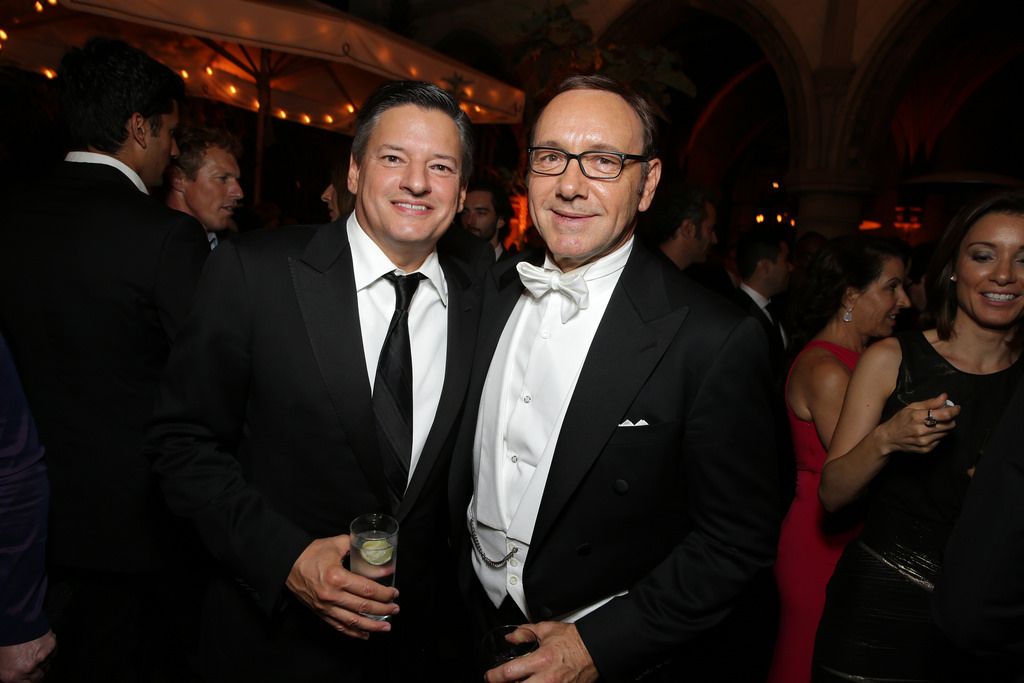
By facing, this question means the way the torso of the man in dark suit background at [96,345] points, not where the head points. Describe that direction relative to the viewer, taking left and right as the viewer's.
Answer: facing away from the viewer and to the right of the viewer

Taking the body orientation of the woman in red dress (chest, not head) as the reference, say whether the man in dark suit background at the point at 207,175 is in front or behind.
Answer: behind

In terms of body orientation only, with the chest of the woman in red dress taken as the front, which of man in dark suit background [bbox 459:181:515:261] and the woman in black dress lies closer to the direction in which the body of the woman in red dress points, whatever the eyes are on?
the woman in black dress

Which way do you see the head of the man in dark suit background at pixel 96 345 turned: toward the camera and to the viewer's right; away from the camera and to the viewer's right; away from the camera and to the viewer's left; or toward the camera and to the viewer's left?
away from the camera and to the viewer's right

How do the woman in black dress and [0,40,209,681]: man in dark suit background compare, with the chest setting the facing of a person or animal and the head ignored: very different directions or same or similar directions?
very different directions

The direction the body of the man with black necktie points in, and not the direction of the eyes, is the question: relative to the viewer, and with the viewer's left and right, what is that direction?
facing the viewer and to the right of the viewer

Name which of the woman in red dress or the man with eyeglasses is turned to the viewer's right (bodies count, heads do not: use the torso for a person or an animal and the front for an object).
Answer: the woman in red dress

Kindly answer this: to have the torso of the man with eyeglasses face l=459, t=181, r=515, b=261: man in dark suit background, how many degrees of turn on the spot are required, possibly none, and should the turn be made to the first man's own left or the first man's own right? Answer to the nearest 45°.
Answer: approximately 135° to the first man's own right

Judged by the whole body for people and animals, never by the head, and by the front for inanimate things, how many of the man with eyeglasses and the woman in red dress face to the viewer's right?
1

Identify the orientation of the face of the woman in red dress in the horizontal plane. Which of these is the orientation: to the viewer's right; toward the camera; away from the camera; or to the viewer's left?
to the viewer's right

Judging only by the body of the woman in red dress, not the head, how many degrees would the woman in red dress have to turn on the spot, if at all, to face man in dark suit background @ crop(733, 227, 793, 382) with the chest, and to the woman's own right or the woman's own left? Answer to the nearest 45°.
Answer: approximately 90° to the woman's own left

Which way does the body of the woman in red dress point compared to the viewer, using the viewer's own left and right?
facing to the right of the viewer

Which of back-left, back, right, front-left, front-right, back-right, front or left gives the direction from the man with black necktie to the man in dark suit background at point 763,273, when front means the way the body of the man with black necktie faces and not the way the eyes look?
left
